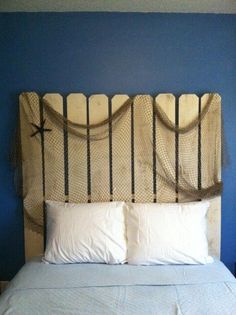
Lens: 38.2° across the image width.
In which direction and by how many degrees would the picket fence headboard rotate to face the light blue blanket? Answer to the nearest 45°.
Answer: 0° — it already faces it

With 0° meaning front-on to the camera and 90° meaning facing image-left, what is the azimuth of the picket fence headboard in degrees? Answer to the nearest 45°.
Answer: approximately 0°
